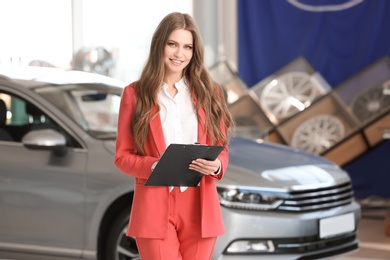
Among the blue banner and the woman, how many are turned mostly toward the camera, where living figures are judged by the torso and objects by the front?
2

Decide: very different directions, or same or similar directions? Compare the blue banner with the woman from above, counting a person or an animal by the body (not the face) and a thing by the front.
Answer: same or similar directions

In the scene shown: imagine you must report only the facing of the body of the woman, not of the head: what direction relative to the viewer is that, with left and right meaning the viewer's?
facing the viewer

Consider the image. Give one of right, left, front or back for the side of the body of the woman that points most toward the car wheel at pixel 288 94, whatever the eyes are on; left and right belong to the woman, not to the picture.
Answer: back

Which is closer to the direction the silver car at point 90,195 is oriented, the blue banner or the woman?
the woman

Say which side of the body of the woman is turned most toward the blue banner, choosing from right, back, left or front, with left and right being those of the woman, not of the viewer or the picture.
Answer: back

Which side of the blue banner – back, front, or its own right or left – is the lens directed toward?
front

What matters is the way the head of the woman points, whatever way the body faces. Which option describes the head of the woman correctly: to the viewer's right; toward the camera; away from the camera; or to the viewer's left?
toward the camera
